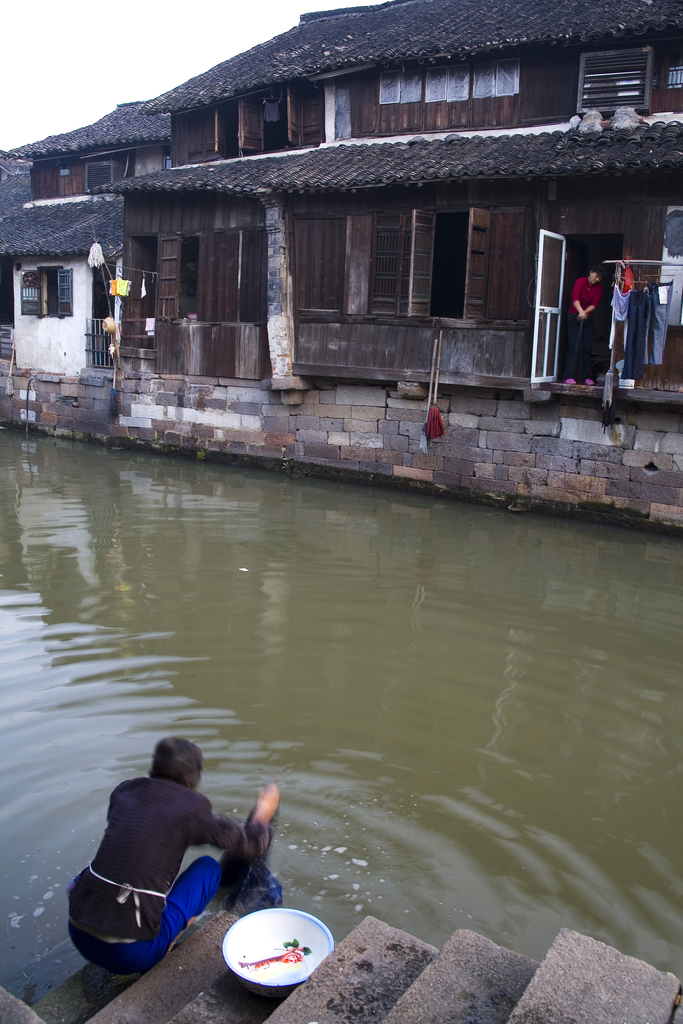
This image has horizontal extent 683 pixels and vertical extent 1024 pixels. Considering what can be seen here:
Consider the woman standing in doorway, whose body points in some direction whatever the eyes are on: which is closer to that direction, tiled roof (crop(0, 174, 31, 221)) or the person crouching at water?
the person crouching at water

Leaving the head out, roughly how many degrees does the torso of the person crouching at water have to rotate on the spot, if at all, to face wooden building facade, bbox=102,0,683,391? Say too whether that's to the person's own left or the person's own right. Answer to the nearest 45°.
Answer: approximately 45° to the person's own left

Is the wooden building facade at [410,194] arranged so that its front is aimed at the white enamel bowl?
yes

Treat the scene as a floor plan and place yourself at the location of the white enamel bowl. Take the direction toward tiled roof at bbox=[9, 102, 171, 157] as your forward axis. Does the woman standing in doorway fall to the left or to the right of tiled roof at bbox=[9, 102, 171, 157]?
right

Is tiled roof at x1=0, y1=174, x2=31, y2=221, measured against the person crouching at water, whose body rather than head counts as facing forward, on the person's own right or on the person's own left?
on the person's own left

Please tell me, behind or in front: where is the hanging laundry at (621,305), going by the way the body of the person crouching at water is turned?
in front

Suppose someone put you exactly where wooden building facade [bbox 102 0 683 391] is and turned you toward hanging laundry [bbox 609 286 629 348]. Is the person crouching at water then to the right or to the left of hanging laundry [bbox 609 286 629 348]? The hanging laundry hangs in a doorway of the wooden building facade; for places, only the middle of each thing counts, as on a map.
right

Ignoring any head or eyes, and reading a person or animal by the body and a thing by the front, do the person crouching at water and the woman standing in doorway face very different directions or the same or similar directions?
very different directions

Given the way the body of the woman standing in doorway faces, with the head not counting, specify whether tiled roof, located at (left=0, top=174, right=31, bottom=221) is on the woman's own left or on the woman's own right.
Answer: on the woman's own right

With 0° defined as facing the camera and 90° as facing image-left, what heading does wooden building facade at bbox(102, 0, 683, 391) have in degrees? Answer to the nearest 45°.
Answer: approximately 0°

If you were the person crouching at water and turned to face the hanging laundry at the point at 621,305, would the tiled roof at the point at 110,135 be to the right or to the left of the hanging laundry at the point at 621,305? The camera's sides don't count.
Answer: left

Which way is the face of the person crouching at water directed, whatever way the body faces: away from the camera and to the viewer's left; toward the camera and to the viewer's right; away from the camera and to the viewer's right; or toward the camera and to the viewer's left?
away from the camera and to the viewer's right

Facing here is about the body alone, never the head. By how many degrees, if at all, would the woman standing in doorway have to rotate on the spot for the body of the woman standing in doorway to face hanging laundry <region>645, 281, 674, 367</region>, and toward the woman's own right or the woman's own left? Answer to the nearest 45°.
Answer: approximately 45° to the woman's own left
